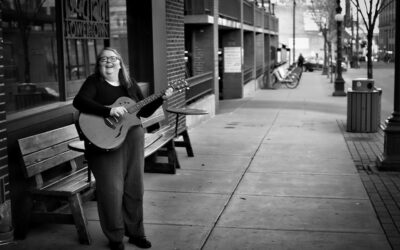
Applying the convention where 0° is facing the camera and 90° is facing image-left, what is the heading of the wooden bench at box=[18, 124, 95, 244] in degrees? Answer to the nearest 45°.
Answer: approximately 315°

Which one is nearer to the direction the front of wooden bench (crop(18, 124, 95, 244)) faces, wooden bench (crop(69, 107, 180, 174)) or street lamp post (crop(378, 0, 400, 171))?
the street lamp post

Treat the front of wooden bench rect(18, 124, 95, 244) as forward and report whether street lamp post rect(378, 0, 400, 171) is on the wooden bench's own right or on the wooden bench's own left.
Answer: on the wooden bench's own left

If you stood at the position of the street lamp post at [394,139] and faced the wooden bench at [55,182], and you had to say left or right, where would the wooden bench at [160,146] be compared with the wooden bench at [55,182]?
right

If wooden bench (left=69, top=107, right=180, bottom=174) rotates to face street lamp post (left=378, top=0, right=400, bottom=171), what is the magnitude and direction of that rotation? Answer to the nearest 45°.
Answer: approximately 45° to its left

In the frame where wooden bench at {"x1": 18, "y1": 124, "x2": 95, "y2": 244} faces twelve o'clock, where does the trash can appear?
The trash can is roughly at 9 o'clock from the wooden bench.

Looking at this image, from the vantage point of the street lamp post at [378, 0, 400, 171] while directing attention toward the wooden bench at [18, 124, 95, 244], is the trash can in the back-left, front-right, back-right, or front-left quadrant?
back-right

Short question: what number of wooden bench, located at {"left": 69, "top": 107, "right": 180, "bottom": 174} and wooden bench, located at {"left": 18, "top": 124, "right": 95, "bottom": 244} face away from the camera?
0

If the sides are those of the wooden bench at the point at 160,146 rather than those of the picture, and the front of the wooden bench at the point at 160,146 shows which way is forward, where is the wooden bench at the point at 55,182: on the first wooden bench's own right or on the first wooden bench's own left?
on the first wooden bench's own right
